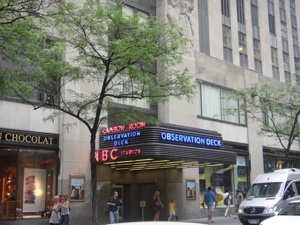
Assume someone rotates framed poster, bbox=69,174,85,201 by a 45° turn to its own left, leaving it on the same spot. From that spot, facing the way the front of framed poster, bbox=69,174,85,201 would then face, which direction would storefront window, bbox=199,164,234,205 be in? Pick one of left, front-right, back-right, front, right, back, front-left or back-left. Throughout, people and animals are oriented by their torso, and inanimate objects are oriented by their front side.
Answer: left

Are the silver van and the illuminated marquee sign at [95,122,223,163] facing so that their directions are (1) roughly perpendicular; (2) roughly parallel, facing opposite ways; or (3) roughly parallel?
roughly parallel

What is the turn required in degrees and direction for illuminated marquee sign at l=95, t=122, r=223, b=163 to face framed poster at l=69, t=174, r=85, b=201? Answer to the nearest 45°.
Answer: approximately 45° to its right

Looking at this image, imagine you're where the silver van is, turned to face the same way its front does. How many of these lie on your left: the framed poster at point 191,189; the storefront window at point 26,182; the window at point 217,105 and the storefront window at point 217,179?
0

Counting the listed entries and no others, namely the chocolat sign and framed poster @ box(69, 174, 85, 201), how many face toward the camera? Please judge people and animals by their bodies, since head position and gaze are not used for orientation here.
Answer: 2

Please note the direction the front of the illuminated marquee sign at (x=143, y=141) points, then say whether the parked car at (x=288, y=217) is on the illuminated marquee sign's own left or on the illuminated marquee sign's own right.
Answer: on the illuminated marquee sign's own left

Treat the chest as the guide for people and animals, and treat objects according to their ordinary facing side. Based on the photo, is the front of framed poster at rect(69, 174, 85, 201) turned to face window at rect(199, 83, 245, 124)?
no

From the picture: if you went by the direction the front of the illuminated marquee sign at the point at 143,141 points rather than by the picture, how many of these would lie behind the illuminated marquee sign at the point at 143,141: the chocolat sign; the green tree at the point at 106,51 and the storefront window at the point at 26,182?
0

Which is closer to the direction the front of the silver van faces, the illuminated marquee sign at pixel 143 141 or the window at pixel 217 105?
the illuminated marquee sign

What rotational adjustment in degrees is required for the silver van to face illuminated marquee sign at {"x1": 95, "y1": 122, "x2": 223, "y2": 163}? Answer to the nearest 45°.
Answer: approximately 45° to its right

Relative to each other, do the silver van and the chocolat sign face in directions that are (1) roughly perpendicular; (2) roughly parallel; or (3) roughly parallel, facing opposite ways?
roughly perpendicular

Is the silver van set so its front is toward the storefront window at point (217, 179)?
no

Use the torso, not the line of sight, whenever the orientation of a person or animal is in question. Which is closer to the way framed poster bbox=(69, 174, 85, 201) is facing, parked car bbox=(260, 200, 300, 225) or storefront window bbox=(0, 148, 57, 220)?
the parked car

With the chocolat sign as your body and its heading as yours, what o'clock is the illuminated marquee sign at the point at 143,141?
The illuminated marquee sign is roughly at 9 o'clock from the chocolat sign.

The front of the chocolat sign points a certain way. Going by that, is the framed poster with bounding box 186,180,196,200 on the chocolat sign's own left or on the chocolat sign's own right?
on the chocolat sign's own left

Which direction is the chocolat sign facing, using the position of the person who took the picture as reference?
facing the viewer

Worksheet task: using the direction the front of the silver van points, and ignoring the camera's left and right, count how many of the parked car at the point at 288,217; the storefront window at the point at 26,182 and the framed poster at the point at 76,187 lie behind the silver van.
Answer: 0

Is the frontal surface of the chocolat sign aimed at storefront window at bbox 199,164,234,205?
no

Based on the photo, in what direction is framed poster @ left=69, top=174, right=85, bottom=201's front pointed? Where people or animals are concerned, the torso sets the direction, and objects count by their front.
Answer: toward the camera

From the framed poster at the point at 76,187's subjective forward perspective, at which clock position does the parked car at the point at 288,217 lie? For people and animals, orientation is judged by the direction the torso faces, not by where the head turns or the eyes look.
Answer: The parked car is roughly at 11 o'clock from the framed poster.

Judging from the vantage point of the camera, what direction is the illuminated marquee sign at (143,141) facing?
facing the viewer and to the left of the viewer
